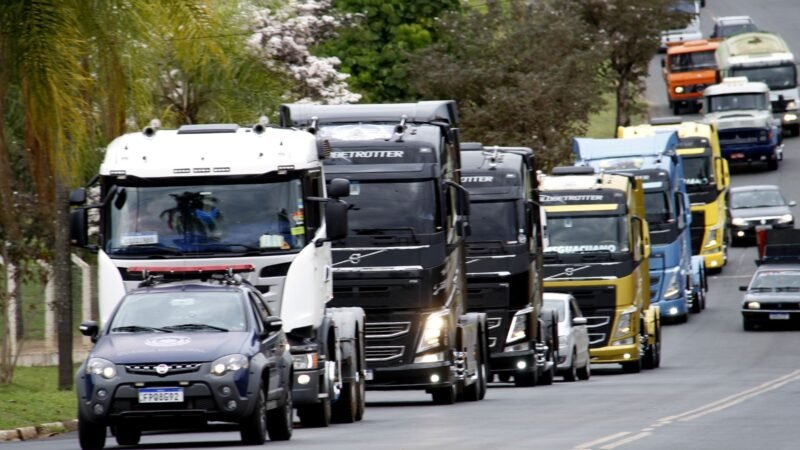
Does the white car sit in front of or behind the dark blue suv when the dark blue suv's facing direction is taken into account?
behind

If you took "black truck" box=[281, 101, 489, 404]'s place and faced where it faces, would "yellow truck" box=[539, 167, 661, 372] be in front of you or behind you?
behind

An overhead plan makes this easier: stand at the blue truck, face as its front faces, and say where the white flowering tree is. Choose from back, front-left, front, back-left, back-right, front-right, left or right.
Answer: front-right

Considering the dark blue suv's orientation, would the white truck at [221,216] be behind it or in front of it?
behind

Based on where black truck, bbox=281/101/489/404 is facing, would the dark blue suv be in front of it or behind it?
in front

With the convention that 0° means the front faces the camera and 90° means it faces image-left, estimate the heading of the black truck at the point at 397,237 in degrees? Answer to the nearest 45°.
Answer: approximately 0°

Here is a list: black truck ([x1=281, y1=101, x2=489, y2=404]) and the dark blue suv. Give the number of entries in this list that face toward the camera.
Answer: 2

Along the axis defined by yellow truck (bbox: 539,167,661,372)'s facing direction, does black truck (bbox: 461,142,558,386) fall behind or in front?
in front

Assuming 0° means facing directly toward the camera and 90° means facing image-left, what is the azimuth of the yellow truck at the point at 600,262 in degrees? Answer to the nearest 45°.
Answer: approximately 0°
